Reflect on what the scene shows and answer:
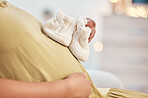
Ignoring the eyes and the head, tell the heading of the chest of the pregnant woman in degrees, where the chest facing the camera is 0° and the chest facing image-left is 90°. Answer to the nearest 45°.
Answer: approximately 270°
